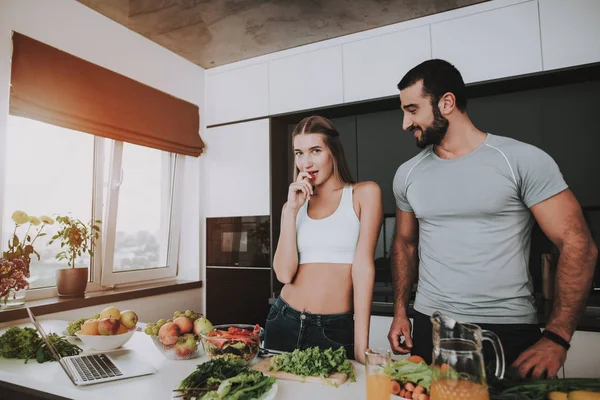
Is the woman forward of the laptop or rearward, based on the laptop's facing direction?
forward

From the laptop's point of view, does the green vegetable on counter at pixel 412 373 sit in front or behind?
in front

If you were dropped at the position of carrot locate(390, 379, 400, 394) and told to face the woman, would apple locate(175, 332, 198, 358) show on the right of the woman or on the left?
left

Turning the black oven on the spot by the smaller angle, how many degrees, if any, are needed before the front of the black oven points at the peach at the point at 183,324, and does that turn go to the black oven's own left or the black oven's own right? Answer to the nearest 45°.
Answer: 0° — it already faces it

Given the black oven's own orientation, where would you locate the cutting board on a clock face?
The cutting board is roughly at 12 o'clock from the black oven.

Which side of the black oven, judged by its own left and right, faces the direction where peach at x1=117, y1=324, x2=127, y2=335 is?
front

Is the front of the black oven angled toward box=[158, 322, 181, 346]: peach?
yes

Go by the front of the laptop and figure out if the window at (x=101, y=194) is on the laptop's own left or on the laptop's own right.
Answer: on the laptop's own left

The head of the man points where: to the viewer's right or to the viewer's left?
to the viewer's left

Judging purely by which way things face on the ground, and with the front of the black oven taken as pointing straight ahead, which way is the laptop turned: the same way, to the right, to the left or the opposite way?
to the left

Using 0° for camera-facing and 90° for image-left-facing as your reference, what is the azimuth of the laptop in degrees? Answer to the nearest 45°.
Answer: approximately 270°

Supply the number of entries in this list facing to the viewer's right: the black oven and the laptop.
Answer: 1
